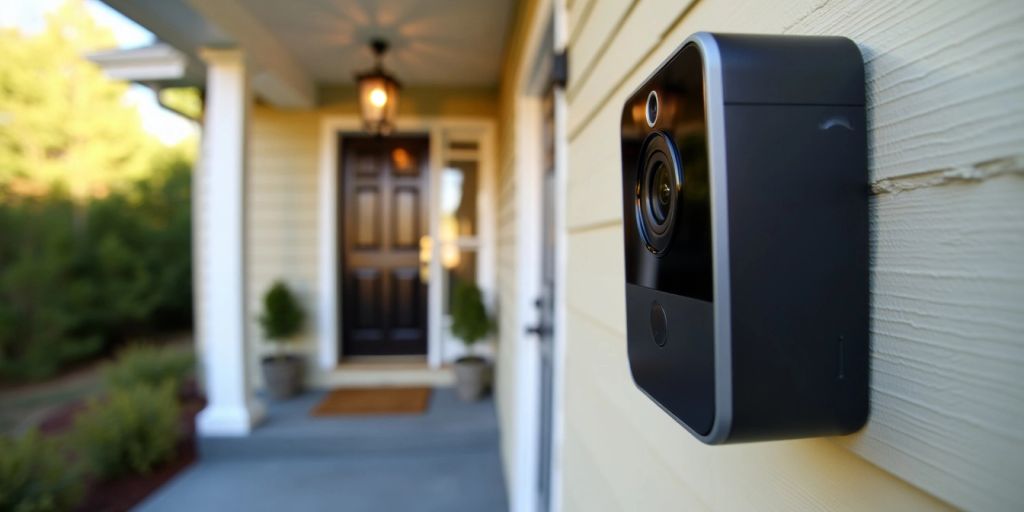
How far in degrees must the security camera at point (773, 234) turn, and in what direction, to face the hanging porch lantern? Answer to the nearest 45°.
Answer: approximately 90° to its right

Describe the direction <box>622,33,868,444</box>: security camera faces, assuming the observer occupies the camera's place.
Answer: facing the viewer and to the left of the viewer

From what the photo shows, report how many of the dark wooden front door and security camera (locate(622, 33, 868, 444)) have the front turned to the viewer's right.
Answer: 0

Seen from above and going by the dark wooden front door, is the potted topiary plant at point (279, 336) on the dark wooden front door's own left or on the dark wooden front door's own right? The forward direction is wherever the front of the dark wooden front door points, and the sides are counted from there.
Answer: on the dark wooden front door's own right

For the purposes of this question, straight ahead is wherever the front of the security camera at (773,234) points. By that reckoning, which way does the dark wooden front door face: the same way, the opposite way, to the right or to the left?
to the left

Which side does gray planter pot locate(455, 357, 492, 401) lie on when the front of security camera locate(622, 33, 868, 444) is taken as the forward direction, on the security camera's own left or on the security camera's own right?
on the security camera's own right

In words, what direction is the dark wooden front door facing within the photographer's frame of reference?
facing the viewer

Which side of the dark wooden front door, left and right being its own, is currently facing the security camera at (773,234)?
front

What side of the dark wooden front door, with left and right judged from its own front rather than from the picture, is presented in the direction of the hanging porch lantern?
front

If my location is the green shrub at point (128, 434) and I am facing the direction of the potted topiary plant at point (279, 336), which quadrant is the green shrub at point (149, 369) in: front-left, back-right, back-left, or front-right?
front-left

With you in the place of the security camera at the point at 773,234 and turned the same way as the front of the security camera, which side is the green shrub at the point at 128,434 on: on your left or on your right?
on your right

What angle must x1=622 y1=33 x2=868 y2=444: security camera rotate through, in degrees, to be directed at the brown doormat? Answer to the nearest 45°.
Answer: approximately 90° to its right

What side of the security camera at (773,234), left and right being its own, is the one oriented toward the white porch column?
right
